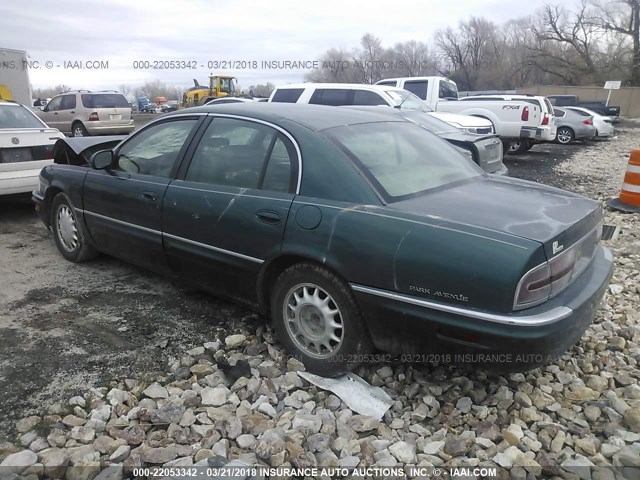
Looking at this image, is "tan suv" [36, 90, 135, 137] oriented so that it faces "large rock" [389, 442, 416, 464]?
no

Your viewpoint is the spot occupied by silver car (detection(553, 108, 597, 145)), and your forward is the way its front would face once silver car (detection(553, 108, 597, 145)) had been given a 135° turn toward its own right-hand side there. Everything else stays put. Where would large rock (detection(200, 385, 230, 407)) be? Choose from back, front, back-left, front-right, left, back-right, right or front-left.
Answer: right

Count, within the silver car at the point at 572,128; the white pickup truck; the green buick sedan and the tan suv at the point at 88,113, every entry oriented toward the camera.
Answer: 0

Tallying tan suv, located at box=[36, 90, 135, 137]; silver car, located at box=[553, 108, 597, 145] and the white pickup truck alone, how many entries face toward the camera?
0

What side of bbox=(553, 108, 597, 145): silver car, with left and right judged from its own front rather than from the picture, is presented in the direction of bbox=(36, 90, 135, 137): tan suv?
left

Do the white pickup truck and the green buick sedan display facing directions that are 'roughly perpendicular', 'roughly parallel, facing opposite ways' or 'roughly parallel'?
roughly parallel

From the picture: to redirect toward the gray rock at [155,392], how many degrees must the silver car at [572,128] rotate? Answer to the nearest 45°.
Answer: approximately 135° to its left

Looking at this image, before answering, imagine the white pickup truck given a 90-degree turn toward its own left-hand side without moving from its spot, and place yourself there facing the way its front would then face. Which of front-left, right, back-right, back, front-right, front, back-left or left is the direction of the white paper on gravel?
front-left

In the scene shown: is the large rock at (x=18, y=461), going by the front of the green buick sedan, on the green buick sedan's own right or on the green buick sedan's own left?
on the green buick sedan's own left

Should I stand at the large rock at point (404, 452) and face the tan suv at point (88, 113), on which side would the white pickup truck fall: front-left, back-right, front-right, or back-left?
front-right

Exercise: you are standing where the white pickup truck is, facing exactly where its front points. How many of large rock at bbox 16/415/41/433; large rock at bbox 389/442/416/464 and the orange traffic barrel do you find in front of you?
0

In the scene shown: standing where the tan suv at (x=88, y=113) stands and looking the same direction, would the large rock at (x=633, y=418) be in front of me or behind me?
behind

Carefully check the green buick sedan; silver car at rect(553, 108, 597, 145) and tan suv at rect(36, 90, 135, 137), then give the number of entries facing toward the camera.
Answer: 0

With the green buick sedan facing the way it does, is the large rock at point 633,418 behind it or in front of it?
behind

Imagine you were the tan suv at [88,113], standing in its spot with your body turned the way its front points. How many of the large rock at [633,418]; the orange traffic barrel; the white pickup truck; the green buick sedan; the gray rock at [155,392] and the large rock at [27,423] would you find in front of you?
0

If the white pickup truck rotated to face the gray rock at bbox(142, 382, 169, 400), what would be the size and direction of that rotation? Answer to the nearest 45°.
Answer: approximately 135° to its left

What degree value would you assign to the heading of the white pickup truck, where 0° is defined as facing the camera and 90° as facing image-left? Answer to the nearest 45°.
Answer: approximately 135°

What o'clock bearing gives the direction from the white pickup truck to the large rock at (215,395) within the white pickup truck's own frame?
The large rock is roughly at 8 o'clock from the white pickup truck.

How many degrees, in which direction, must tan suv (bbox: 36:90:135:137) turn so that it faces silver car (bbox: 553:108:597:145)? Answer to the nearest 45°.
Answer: approximately 135° to its right

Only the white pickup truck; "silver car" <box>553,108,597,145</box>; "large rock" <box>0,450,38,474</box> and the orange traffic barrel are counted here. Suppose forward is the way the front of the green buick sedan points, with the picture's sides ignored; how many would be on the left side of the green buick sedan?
1
